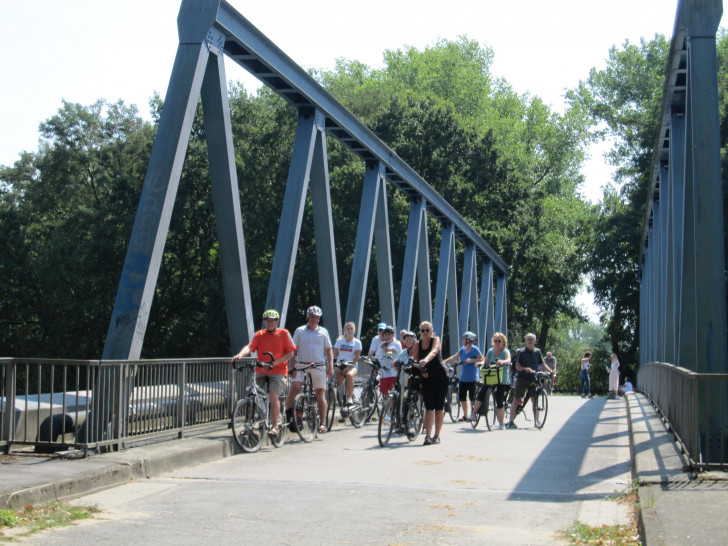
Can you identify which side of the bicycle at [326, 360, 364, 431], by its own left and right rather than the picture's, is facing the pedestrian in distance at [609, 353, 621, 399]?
back

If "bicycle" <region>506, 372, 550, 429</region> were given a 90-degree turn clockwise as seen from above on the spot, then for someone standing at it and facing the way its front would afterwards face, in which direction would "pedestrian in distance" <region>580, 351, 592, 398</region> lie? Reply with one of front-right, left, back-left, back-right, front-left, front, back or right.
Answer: back-right

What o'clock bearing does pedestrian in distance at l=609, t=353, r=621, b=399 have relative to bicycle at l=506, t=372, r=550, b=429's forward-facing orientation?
The pedestrian in distance is roughly at 8 o'clock from the bicycle.

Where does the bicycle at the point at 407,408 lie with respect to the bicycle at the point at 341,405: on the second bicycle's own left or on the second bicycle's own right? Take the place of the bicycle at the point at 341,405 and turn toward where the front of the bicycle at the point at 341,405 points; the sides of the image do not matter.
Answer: on the second bicycle's own left

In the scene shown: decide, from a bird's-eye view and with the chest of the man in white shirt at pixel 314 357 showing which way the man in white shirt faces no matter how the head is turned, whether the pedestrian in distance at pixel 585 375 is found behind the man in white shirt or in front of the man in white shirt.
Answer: behind

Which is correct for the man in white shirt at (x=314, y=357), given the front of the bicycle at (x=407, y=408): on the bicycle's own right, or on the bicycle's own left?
on the bicycle's own right
